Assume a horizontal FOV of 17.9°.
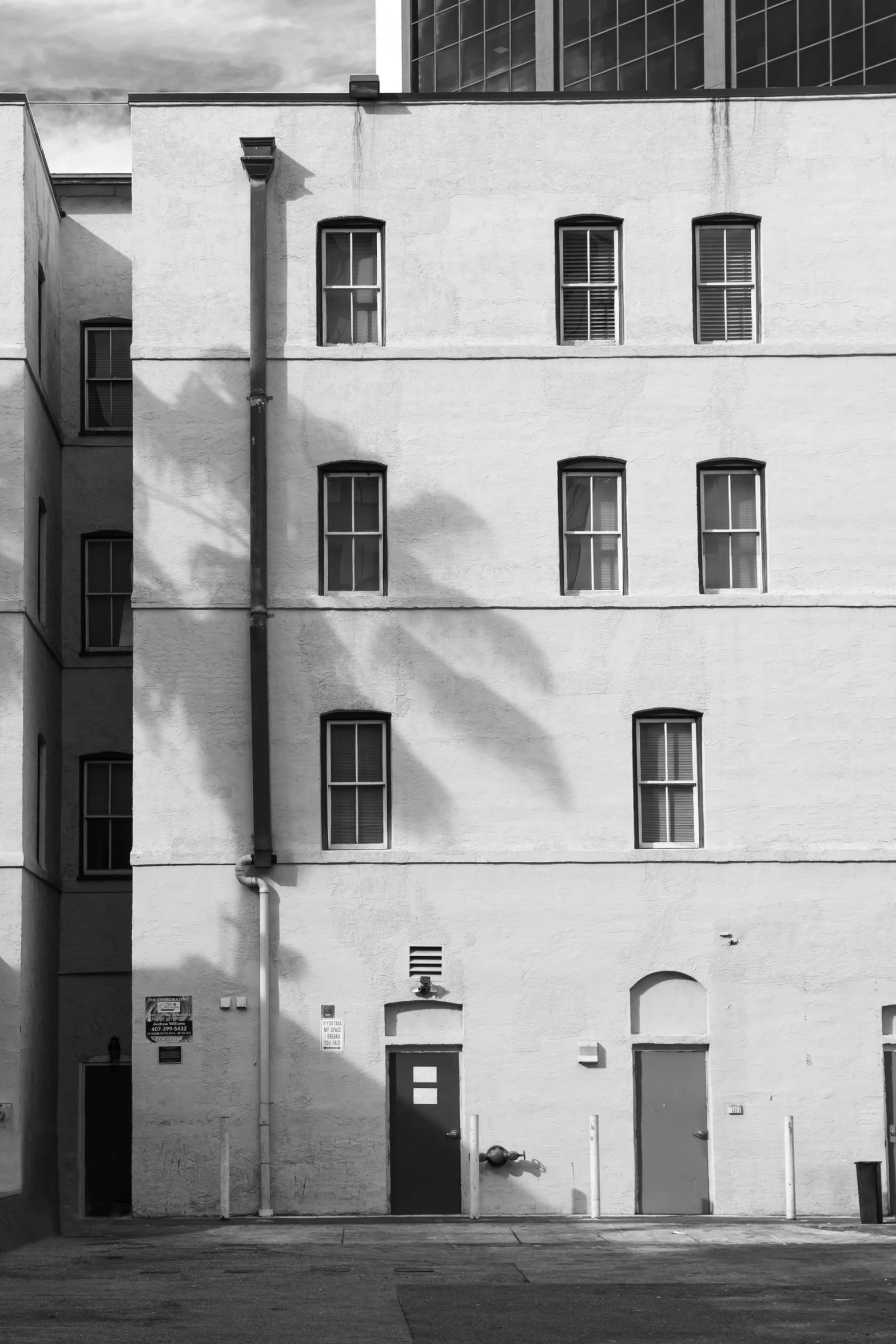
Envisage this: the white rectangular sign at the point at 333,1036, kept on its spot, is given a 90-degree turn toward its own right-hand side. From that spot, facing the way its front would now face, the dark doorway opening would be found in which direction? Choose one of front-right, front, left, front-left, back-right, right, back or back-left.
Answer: front-right

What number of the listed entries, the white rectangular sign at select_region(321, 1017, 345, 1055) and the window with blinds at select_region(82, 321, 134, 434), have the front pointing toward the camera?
2

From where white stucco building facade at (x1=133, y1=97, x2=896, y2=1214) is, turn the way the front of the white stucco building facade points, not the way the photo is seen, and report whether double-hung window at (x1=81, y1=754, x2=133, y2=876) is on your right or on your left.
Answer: on your right

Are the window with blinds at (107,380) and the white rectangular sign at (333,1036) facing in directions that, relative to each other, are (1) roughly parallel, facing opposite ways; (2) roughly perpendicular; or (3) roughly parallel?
roughly parallel

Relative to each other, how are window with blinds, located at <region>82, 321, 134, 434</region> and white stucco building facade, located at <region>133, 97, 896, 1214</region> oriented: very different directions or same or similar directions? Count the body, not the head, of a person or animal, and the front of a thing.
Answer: same or similar directions

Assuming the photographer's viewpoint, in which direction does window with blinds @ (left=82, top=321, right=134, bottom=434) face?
facing the viewer

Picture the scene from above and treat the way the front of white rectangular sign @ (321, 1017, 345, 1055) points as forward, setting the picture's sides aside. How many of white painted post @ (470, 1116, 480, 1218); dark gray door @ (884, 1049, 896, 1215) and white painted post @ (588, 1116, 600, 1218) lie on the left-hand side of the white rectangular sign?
3

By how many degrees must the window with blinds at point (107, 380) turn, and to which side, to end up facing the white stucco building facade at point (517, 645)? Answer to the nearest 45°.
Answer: approximately 45° to its left

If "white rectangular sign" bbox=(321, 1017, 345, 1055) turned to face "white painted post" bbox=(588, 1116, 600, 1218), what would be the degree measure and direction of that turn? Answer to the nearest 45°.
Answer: approximately 90° to its left

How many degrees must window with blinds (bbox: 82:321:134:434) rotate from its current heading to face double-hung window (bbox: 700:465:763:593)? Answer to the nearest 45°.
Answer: approximately 45° to its left

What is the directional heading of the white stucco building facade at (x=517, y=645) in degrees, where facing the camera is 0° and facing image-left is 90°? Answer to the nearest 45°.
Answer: approximately 0°

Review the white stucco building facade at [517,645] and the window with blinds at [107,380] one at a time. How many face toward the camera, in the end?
2
